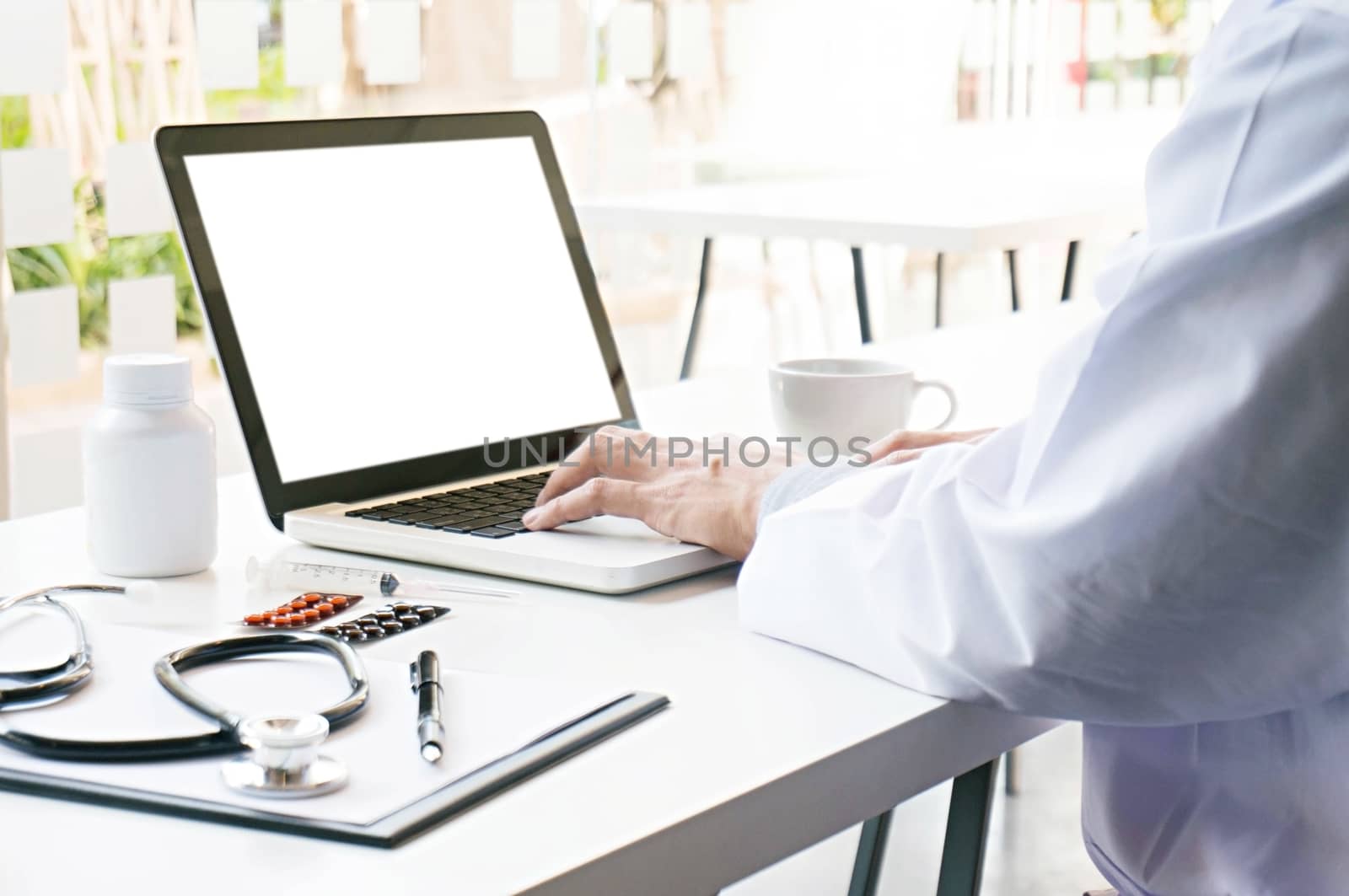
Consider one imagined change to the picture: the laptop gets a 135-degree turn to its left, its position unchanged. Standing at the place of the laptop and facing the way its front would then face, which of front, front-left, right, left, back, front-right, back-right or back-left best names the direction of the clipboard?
back

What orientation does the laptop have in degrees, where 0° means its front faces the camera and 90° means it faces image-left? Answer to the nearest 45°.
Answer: approximately 315°
